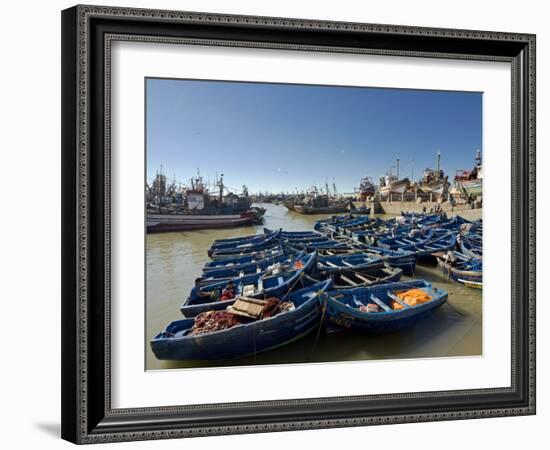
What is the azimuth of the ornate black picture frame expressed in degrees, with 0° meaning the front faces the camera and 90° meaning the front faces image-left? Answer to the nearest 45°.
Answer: approximately 315°
